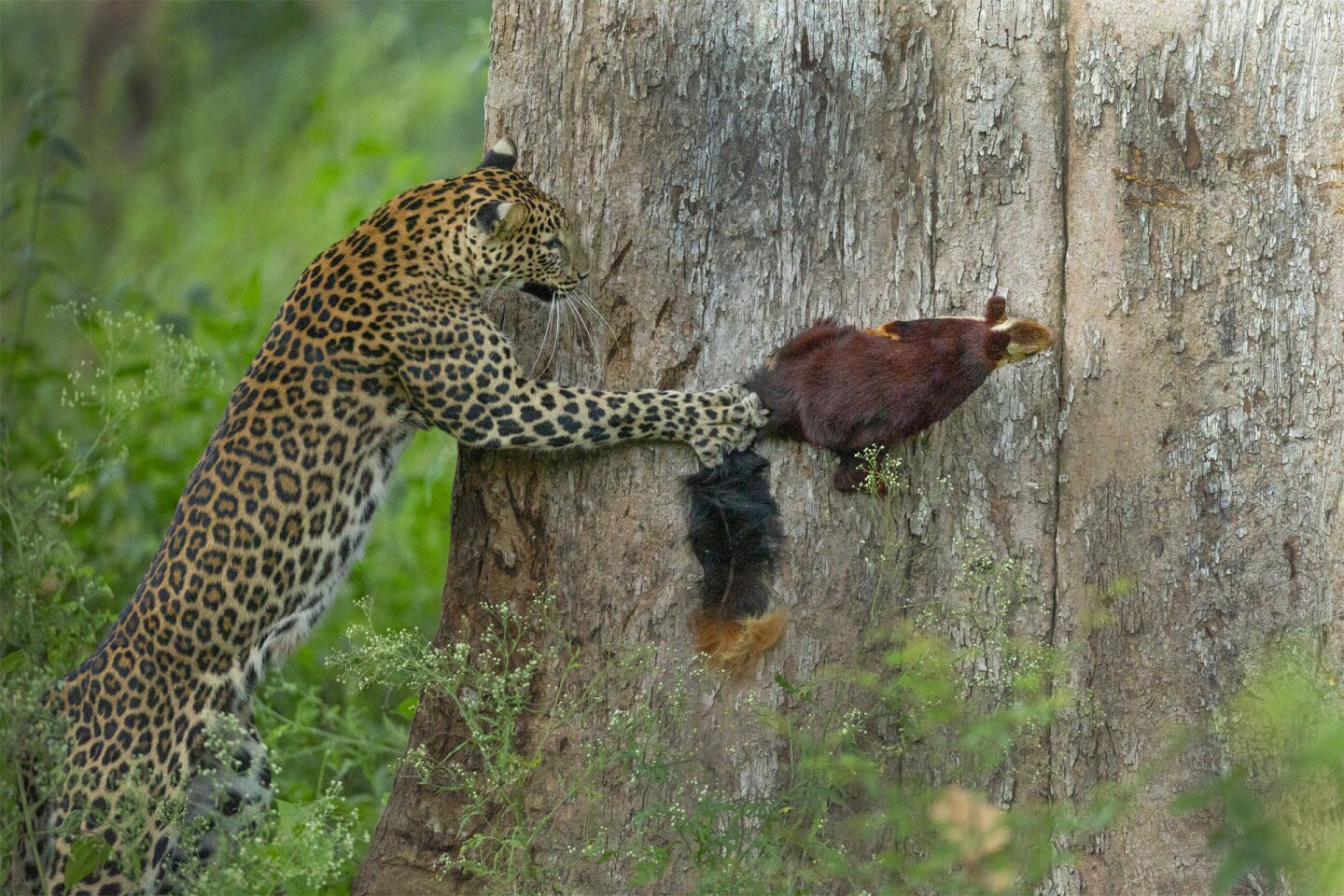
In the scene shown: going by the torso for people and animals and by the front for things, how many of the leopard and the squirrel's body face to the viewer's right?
2

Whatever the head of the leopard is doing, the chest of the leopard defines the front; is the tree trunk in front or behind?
in front

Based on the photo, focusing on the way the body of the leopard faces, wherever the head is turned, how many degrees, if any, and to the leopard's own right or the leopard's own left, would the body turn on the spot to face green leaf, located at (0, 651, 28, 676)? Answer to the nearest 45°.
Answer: approximately 135° to the leopard's own right

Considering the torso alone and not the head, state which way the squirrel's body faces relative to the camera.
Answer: to the viewer's right

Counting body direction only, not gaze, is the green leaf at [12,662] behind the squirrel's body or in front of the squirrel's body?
behind

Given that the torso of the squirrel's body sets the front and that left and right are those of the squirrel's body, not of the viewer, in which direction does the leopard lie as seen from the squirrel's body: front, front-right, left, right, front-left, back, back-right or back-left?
back

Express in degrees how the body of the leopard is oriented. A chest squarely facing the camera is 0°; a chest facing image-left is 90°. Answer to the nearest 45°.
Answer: approximately 270°

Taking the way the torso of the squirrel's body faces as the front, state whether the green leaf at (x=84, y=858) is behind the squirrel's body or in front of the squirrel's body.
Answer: behind
